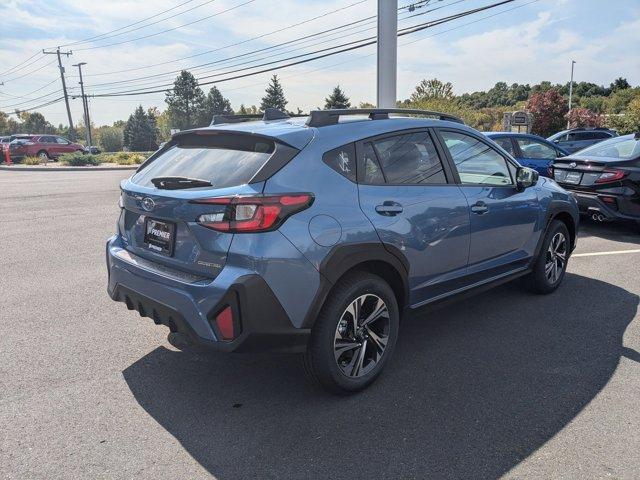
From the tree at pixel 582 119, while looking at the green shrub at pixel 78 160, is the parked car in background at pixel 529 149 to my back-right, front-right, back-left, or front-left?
front-left

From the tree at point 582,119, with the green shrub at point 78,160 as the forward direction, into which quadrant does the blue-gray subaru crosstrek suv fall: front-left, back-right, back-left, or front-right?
front-left

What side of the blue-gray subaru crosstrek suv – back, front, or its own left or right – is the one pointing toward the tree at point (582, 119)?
front

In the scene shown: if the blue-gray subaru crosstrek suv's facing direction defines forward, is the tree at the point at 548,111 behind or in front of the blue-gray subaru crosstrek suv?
in front

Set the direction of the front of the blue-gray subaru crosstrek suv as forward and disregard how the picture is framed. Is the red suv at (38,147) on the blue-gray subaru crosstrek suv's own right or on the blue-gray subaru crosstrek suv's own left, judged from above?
on the blue-gray subaru crosstrek suv's own left

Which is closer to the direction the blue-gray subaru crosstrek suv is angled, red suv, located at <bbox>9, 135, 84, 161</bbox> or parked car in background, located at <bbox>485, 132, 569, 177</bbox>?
the parked car in background

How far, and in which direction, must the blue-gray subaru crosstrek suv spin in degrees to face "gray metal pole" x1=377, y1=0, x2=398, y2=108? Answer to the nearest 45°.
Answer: approximately 45° to its left

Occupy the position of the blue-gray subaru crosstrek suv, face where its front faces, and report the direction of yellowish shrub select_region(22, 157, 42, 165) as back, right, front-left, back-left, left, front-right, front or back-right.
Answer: left

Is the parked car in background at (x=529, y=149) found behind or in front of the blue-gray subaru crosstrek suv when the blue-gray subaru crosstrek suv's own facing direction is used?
in front

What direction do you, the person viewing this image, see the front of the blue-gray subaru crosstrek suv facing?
facing away from the viewer and to the right of the viewer

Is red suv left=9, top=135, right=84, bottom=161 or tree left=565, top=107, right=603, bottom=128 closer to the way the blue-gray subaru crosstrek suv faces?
the tree
